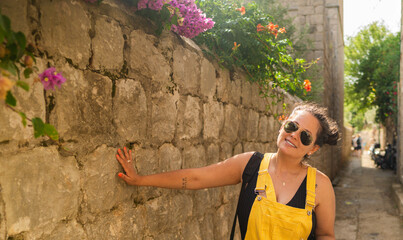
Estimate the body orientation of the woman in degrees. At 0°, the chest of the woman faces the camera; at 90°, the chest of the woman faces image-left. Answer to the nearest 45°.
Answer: approximately 0°
